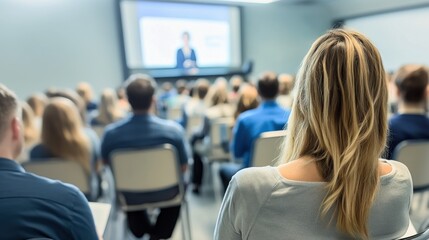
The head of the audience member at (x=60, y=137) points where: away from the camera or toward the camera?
away from the camera

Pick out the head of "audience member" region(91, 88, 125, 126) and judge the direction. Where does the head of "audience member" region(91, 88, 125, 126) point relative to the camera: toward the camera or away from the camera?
away from the camera

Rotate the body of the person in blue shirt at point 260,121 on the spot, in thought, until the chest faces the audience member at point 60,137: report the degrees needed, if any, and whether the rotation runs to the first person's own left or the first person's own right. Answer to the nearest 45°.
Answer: approximately 90° to the first person's own left

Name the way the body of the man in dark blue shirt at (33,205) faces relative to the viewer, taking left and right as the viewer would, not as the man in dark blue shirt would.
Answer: facing away from the viewer

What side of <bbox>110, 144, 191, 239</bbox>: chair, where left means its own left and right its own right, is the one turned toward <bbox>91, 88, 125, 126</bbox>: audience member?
front

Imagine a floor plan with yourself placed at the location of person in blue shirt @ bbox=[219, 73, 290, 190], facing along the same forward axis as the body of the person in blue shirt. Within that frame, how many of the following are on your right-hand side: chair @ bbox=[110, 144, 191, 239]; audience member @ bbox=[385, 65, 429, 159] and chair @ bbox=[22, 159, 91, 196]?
1

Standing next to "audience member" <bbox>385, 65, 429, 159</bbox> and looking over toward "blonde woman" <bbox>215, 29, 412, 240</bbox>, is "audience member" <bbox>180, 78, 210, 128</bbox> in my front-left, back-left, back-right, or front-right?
back-right

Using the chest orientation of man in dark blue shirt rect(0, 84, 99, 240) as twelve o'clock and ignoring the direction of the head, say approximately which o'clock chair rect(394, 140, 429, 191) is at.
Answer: The chair is roughly at 3 o'clock from the man in dark blue shirt.

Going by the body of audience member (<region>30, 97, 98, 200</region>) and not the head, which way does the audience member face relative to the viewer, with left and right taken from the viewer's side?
facing away from the viewer

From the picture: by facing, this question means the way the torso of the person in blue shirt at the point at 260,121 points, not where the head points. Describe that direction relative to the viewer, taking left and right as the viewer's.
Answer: facing away from the viewer

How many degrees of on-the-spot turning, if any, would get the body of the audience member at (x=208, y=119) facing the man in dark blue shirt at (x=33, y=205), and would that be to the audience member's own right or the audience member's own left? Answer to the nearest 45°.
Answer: approximately 180°

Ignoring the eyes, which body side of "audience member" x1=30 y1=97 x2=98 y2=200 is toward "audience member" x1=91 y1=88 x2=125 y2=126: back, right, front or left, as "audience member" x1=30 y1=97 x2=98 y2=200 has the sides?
front

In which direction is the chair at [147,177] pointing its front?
away from the camera

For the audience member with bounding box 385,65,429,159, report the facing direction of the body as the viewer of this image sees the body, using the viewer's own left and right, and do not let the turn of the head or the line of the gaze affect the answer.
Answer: facing away from the viewer
